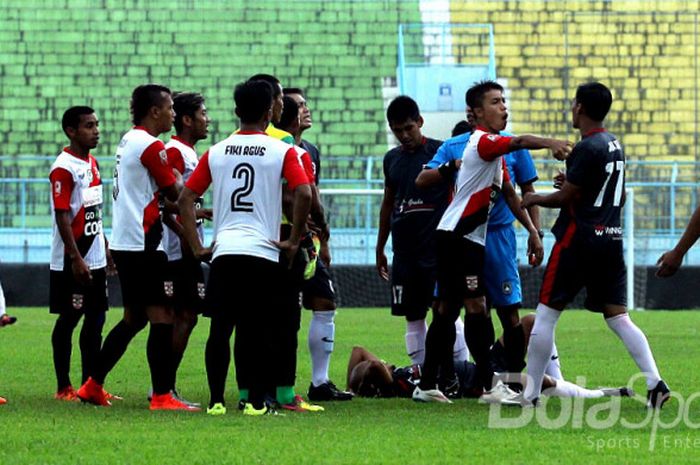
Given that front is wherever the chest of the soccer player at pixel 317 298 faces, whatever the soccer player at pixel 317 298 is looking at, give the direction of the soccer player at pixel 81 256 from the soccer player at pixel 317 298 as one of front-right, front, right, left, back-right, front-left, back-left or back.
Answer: back

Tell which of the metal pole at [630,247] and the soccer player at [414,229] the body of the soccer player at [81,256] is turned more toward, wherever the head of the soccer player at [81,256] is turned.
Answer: the soccer player

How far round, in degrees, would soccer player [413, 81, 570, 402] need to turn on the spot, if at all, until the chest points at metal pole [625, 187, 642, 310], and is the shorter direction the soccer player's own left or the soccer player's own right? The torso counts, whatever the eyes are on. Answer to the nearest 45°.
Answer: approximately 90° to the soccer player's own left

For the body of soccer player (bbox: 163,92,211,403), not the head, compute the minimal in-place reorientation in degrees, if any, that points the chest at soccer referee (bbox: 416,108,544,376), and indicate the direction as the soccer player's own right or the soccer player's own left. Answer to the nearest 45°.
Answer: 0° — they already face them

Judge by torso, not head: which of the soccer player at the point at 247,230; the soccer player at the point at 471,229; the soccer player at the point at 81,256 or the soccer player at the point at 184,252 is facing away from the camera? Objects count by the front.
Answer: the soccer player at the point at 247,230

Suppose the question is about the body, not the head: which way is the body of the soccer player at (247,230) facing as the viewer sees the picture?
away from the camera

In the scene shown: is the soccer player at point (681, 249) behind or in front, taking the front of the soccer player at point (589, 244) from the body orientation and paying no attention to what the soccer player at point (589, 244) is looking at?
behind

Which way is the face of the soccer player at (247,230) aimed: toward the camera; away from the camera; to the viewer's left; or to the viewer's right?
away from the camera

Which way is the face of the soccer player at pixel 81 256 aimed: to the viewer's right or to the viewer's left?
to the viewer's right

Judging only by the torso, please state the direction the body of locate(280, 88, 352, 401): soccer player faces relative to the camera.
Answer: to the viewer's right

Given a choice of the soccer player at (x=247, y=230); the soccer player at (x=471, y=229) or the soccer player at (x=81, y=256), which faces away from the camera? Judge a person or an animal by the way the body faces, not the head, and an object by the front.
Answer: the soccer player at (x=247, y=230)

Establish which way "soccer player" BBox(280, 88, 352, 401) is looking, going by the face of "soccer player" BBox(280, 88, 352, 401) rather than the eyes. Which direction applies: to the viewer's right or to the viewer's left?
to the viewer's right

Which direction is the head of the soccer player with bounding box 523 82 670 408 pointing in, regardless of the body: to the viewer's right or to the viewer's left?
to the viewer's left
